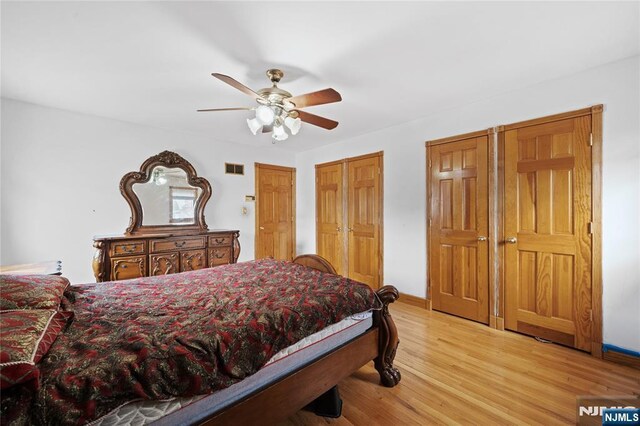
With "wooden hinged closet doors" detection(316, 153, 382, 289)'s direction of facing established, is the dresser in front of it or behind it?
in front

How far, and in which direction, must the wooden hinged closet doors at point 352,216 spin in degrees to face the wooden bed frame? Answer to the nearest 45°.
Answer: approximately 45° to its left

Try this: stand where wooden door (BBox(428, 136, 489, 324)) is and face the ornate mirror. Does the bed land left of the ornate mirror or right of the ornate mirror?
left

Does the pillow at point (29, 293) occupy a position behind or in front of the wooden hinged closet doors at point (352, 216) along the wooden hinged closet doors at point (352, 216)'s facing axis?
in front

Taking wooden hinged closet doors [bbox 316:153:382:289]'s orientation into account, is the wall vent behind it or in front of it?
in front

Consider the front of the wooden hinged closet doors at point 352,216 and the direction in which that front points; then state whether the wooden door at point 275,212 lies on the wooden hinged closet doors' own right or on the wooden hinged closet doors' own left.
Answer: on the wooden hinged closet doors' own right

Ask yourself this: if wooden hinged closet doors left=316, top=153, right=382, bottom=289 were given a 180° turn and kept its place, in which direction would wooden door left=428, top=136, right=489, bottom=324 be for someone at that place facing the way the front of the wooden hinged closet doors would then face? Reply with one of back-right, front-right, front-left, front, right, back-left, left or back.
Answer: right

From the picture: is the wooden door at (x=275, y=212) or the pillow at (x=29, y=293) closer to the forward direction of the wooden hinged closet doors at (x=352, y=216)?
the pillow

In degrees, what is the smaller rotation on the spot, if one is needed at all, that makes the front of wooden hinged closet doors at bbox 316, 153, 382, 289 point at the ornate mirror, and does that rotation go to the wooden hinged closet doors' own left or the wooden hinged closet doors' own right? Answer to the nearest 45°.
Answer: approximately 45° to the wooden hinged closet doors' own right

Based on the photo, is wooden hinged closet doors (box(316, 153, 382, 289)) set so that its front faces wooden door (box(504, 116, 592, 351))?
no

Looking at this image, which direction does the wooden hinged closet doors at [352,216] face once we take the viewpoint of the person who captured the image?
facing the viewer and to the left of the viewer

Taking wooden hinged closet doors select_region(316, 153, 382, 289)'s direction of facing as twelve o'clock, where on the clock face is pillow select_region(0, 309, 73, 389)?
The pillow is roughly at 11 o'clock from the wooden hinged closet doors.

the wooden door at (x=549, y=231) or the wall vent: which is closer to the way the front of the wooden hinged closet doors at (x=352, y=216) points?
the wall vent

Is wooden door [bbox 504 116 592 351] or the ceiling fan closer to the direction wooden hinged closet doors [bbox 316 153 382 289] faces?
the ceiling fan
